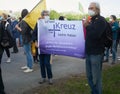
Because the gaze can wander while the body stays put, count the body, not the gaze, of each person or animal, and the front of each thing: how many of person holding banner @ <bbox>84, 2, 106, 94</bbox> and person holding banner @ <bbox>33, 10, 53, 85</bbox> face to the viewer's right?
0

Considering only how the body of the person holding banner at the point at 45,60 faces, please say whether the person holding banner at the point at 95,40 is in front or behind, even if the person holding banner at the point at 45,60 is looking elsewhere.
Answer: in front

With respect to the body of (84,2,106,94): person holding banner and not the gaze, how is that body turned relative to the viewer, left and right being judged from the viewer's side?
facing the viewer and to the left of the viewer

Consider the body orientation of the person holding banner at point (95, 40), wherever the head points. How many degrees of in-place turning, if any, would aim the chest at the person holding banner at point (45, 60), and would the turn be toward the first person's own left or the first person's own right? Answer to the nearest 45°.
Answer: approximately 90° to the first person's own right

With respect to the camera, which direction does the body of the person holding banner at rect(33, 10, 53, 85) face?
toward the camera
